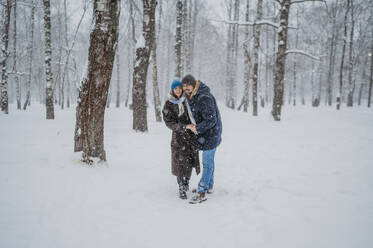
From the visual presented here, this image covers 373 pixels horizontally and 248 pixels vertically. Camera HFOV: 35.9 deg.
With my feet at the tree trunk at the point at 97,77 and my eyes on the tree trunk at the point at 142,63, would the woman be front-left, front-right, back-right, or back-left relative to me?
back-right

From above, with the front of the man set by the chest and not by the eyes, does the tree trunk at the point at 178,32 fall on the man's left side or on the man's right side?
on the man's right side

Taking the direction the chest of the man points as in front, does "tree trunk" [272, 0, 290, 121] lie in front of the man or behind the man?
behind

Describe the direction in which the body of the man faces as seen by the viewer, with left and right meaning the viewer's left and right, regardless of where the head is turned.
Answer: facing the viewer and to the left of the viewer

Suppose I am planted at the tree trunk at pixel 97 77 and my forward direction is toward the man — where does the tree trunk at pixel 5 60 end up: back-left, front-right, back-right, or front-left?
back-left

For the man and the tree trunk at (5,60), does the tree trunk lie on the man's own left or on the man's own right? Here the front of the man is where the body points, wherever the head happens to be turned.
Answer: on the man's own right

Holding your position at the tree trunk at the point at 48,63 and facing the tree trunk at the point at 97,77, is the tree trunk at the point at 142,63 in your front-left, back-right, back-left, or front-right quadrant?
front-left
